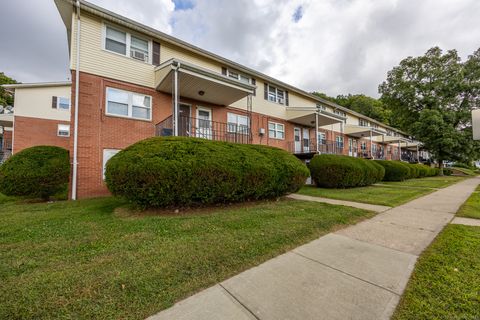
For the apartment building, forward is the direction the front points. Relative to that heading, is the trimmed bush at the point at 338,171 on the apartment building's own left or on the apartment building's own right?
on the apartment building's own left

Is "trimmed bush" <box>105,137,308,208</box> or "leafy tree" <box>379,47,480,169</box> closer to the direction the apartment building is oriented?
the trimmed bush

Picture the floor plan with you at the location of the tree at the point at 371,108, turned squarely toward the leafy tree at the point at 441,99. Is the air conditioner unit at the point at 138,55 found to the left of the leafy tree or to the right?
right

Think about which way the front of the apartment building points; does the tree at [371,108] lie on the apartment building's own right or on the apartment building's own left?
on the apartment building's own left

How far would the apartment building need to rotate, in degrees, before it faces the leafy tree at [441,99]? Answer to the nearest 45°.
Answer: approximately 45° to its left

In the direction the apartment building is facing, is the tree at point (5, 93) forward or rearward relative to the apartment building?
rearward

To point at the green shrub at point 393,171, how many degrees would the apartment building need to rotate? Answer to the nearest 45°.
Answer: approximately 45° to its left

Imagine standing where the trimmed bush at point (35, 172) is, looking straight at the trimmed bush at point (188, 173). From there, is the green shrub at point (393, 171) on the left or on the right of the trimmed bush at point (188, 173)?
left

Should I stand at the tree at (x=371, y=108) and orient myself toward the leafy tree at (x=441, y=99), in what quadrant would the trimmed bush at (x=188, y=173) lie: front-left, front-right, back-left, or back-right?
front-right

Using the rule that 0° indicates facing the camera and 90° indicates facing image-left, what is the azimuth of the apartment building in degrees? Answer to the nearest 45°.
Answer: approximately 315°

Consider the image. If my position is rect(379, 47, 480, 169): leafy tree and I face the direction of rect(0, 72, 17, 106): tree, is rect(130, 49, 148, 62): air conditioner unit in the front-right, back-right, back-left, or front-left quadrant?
front-left
